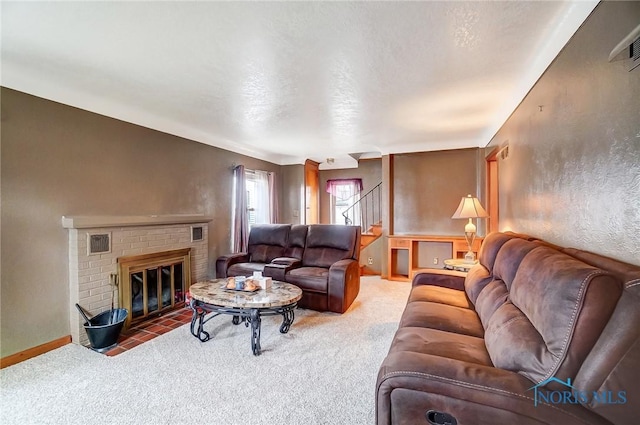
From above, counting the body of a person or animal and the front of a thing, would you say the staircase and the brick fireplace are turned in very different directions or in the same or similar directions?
very different directions

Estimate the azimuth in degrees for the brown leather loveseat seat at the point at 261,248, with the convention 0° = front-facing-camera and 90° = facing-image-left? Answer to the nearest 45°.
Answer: approximately 45°

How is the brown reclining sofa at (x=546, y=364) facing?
to the viewer's left

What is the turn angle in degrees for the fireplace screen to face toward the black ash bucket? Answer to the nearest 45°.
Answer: approximately 90° to its right

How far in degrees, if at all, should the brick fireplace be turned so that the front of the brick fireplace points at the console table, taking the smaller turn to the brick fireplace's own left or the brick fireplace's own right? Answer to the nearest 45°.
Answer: approximately 45° to the brick fireplace's own left

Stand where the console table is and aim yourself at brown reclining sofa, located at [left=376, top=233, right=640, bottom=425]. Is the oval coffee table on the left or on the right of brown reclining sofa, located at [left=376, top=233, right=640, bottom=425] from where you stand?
right

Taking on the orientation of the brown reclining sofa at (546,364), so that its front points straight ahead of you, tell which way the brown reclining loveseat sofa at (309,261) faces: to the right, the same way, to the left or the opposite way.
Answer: to the left

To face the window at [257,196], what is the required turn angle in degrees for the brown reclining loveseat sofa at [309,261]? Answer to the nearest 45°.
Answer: approximately 90° to its right

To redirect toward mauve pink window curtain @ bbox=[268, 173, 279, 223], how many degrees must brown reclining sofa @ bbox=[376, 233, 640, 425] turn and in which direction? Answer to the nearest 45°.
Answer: approximately 45° to its right
